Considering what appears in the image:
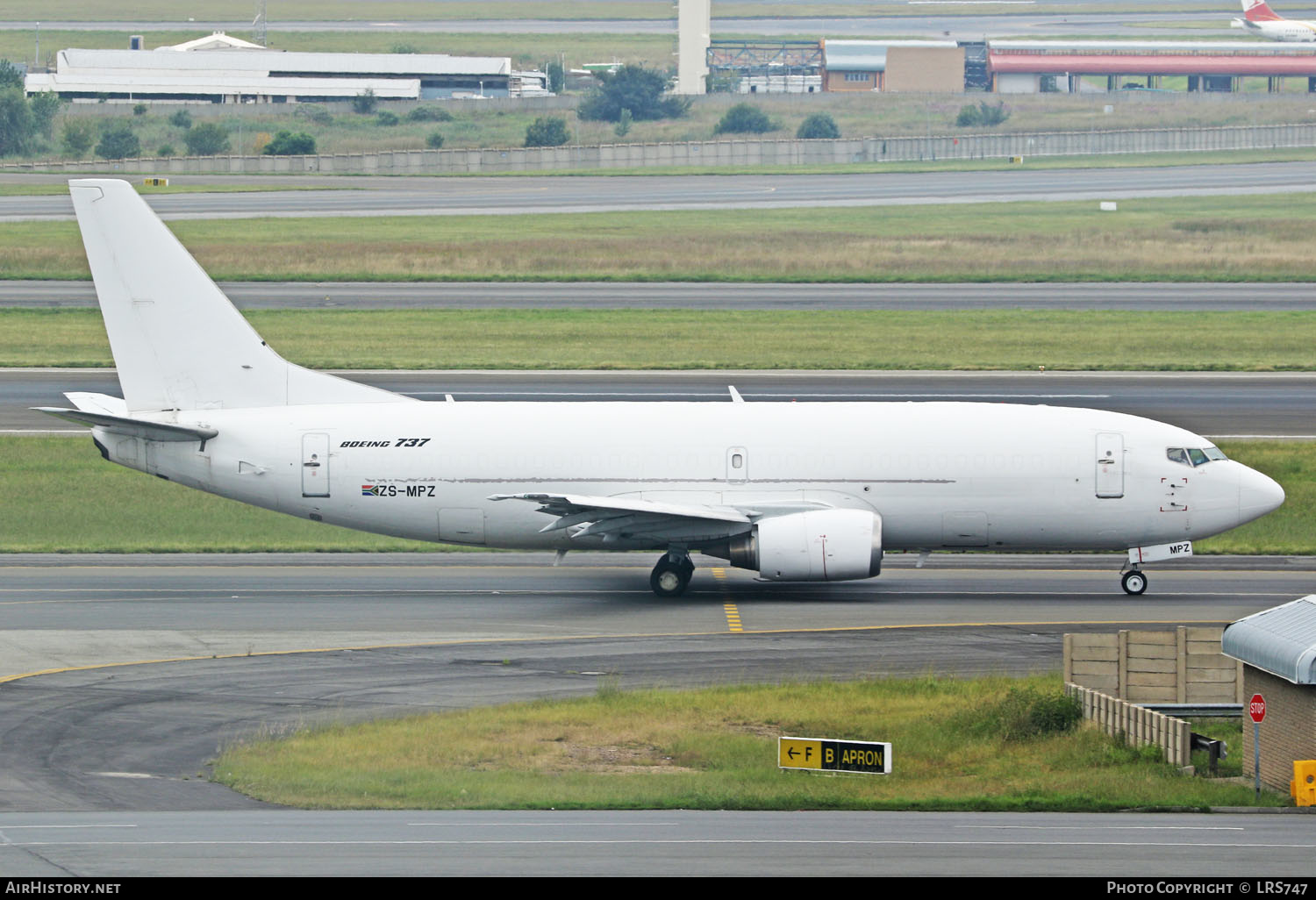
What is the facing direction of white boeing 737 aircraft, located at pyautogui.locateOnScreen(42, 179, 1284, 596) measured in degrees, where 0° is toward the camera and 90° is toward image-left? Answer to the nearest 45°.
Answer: approximately 270°

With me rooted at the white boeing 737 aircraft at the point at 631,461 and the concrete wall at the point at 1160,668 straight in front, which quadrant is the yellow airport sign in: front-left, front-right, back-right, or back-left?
front-right

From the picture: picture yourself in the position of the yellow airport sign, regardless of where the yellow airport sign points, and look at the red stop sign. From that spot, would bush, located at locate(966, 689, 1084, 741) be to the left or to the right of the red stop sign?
left

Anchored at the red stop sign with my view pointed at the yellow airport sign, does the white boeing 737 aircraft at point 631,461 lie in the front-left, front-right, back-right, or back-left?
front-right

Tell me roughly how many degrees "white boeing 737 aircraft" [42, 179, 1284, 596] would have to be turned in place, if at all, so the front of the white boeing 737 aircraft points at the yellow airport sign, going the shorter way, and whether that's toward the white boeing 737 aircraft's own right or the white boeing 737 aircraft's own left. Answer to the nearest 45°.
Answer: approximately 90° to the white boeing 737 aircraft's own right

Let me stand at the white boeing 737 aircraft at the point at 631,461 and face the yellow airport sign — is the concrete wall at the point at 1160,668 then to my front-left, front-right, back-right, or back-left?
front-left

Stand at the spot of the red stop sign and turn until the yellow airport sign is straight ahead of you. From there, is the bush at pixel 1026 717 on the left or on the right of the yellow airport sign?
right

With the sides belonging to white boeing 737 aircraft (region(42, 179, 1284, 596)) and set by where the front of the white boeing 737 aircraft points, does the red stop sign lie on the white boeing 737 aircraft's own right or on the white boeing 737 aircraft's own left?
on the white boeing 737 aircraft's own right

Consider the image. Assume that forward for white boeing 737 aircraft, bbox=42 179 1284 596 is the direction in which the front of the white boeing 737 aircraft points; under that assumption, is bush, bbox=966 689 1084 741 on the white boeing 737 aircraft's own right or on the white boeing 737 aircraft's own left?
on the white boeing 737 aircraft's own right

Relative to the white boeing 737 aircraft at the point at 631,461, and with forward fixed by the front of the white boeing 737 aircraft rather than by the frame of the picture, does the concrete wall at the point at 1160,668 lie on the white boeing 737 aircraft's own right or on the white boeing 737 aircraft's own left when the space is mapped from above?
on the white boeing 737 aircraft's own right

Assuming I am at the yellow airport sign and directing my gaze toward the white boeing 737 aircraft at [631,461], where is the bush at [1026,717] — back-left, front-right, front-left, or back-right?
front-right
